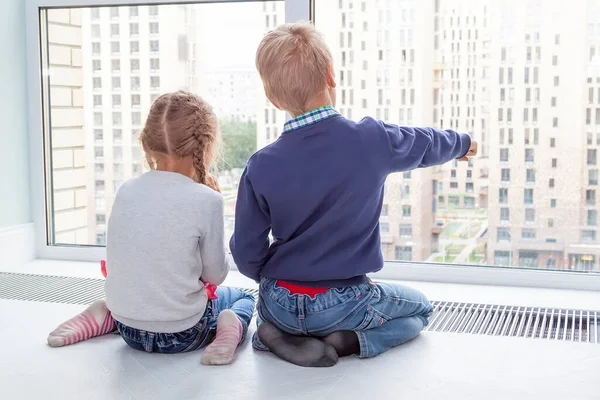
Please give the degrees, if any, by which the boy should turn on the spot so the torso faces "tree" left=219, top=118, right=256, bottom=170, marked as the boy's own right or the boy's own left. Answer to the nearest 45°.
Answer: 0° — they already face it

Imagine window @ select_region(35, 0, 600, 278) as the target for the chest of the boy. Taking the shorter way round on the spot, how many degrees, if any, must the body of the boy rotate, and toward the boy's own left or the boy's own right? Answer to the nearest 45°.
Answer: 0° — they already face it

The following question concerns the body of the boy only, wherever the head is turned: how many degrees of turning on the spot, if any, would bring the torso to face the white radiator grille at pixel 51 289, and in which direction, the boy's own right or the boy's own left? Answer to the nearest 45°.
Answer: approximately 45° to the boy's own left

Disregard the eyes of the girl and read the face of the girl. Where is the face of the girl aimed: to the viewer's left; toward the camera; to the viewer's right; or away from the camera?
away from the camera

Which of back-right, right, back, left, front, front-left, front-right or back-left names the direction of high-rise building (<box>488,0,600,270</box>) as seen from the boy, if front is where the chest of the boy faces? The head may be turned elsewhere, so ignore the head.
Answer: front-right

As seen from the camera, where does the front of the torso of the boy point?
away from the camera

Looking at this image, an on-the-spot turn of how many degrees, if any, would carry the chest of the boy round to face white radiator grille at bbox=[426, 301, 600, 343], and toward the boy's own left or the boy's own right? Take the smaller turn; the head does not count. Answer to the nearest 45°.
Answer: approximately 45° to the boy's own right

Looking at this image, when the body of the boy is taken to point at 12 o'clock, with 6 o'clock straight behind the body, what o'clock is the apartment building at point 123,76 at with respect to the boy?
The apartment building is roughly at 11 o'clock from the boy.
